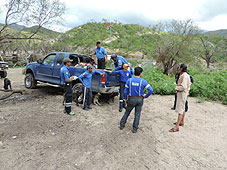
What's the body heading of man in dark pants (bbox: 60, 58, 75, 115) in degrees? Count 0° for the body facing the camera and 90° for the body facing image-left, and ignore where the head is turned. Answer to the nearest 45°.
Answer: approximately 270°

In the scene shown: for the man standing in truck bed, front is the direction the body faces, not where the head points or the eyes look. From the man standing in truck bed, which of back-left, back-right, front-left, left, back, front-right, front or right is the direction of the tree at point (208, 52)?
back

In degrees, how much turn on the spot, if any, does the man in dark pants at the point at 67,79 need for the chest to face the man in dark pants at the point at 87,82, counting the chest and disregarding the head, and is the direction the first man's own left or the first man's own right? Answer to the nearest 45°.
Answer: approximately 45° to the first man's own left

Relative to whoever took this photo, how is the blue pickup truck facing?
facing away from the viewer and to the left of the viewer

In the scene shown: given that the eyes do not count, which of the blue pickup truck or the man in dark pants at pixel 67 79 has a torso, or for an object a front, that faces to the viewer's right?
the man in dark pants

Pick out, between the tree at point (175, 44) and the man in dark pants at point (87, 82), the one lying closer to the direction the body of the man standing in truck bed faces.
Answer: the man in dark pants

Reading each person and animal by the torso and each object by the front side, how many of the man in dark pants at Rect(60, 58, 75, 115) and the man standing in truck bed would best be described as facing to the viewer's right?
1

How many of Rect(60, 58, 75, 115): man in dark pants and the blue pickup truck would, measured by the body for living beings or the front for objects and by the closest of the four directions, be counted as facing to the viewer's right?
1

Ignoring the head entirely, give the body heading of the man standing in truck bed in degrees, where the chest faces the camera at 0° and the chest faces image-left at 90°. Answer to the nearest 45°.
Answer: approximately 45°
